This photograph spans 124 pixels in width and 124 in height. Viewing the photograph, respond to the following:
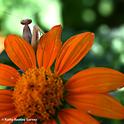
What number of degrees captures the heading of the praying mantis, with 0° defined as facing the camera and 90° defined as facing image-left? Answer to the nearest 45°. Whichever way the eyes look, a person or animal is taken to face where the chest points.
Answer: approximately 315°
